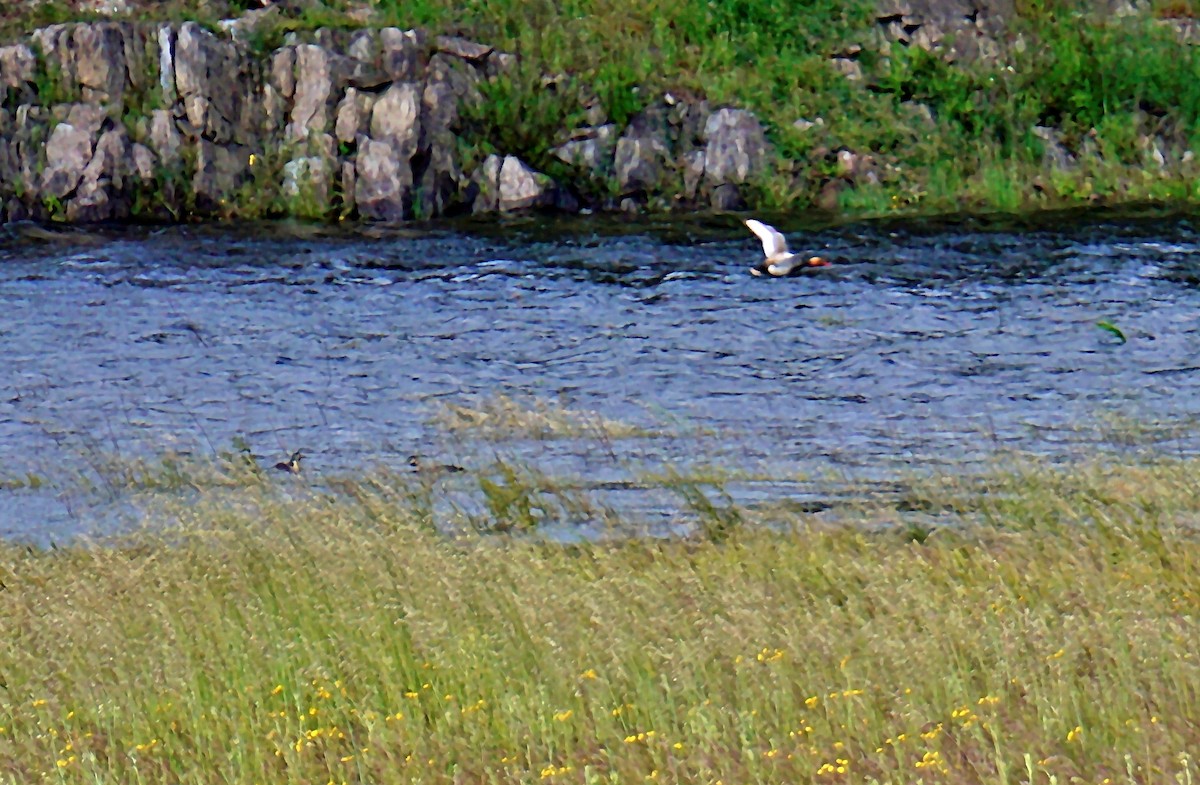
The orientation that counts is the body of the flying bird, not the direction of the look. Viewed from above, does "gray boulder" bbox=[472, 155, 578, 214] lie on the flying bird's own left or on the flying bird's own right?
on the flying bird's own left

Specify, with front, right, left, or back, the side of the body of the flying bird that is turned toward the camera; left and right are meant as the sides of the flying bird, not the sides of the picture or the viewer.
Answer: right

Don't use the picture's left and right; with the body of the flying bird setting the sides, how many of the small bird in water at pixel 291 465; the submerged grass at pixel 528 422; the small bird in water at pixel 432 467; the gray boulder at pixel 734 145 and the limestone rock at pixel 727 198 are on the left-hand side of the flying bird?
2

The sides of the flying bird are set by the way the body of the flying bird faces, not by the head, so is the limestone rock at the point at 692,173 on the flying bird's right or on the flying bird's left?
on the flying bird's left

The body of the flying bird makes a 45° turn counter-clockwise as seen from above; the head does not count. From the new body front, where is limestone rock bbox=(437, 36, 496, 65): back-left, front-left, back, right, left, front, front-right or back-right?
left

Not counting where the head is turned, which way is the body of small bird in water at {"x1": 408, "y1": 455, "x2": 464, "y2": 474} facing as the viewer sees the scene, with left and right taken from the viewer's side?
facing to the left of the viewer

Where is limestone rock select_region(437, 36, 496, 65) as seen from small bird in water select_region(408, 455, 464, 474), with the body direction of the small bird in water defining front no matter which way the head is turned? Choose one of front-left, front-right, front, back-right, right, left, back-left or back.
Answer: right

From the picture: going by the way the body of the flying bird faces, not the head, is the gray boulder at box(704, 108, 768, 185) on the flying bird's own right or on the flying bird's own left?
on the flying bird's own left
